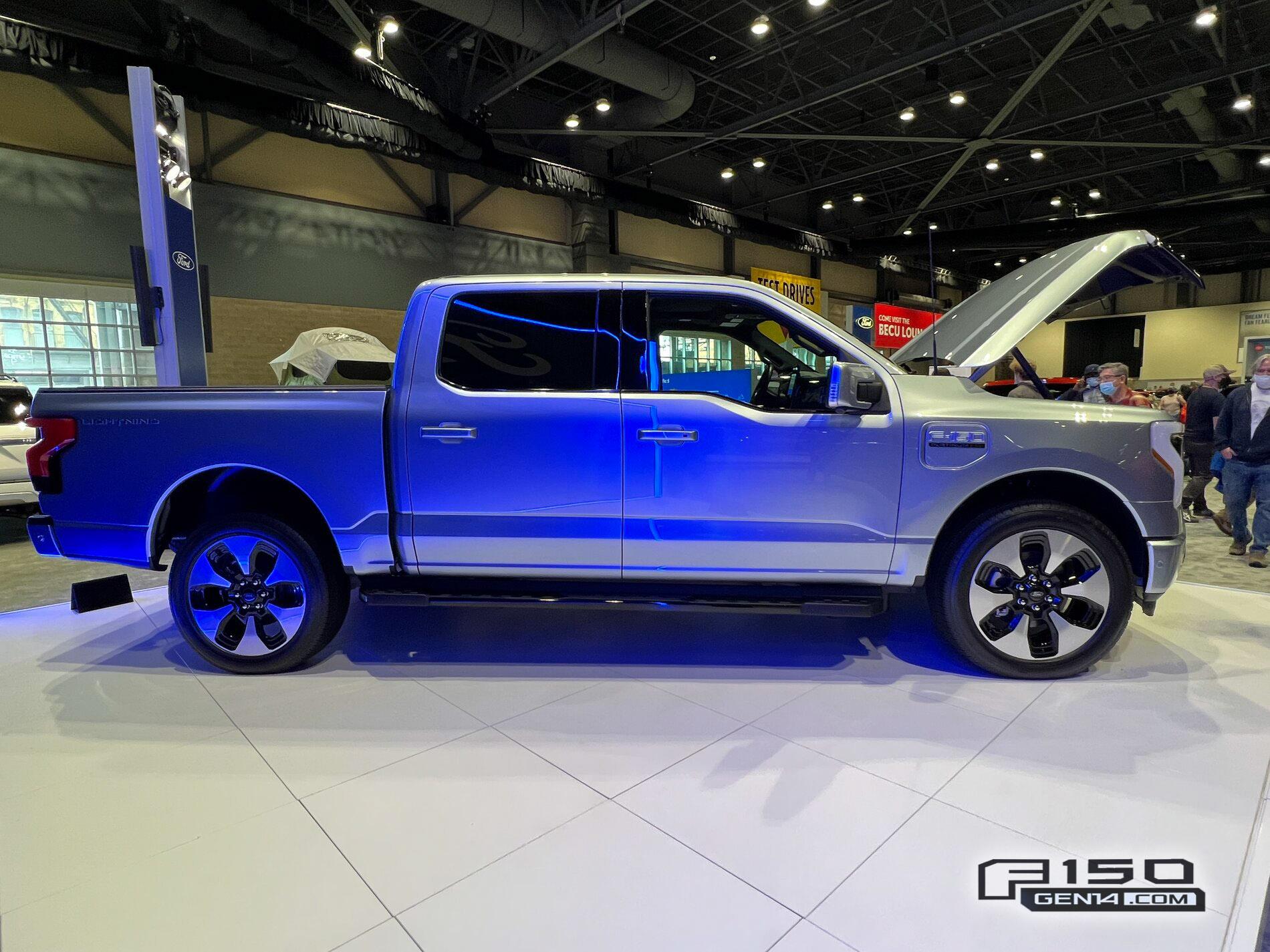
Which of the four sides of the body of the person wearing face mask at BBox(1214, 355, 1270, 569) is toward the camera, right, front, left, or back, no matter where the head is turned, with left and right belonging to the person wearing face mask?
front

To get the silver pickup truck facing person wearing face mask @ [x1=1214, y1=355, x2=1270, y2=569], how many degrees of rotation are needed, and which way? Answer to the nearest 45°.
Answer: approximately 45° to its left

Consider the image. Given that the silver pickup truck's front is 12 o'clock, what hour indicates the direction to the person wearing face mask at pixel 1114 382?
The person wearing face mask is roughly at 11 o'clock from the silver pickup truck.

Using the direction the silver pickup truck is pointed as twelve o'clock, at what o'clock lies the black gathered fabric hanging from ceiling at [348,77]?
The black gathered fabric hanging from ceiling is roughly at 8 o'clock from the silver pickup truck.

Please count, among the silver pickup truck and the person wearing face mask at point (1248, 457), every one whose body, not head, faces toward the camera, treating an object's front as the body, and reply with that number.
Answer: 1

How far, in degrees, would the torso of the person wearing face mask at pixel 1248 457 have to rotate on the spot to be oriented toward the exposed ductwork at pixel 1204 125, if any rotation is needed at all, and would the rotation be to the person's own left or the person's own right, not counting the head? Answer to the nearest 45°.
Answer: approximately 180°

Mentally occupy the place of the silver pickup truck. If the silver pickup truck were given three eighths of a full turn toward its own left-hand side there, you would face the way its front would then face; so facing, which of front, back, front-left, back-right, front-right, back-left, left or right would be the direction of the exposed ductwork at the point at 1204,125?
right

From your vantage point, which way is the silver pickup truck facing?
to the viewer's right

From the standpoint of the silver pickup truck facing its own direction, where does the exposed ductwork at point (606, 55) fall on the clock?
The exposed ductwork is roughly at 9 o'clock from the silver pickup truck.

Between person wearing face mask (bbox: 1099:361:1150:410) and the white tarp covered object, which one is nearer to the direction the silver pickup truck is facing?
the person wearing face mask

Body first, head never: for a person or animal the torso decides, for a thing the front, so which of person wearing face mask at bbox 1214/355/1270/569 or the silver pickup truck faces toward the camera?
the person wearing face mask

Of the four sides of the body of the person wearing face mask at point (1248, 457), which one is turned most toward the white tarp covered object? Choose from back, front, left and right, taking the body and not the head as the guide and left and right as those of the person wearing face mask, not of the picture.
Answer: right

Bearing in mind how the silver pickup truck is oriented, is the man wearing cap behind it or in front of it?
in front

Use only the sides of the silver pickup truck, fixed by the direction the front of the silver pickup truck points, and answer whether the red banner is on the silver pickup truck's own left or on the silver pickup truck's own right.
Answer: on the silver pickup truck's own left
